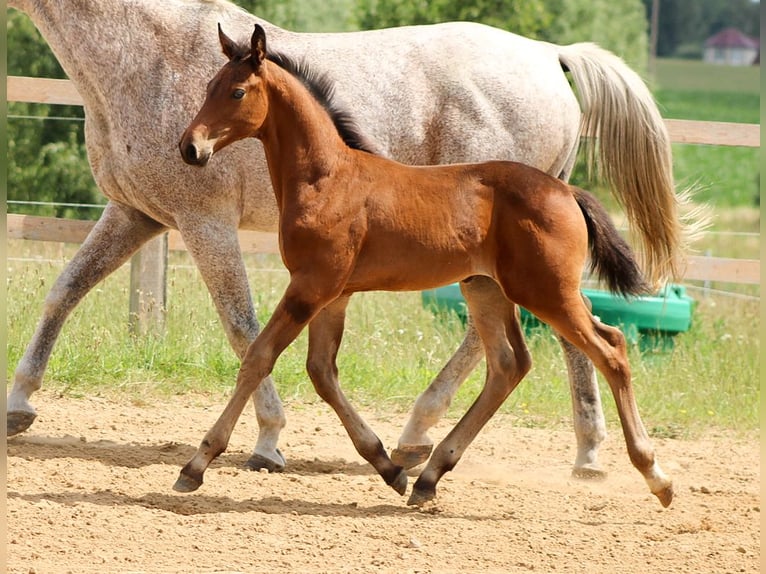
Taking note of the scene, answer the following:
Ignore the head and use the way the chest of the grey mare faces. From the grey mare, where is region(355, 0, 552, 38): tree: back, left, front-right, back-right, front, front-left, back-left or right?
right

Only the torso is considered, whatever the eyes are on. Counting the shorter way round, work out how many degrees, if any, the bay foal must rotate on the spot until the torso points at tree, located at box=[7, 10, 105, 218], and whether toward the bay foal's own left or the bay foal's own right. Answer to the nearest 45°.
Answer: approximately 45° to the bay foal's own right

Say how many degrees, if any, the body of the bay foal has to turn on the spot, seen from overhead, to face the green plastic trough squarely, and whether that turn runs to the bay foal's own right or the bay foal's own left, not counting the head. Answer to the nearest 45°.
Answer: approximately 135° to the bay foal's own right

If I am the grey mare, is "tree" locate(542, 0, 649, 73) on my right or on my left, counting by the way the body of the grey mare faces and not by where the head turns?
on my right

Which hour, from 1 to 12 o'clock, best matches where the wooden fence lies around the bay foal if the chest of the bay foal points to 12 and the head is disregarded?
The wooden fence is roughly at 2 o'clock from the bay foal.

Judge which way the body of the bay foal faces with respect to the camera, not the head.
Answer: to the viewer's left

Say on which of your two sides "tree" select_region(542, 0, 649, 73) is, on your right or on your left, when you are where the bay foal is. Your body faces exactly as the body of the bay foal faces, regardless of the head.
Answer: on your right

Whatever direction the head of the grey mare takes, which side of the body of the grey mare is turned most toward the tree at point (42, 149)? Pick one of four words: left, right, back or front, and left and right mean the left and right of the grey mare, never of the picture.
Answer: right

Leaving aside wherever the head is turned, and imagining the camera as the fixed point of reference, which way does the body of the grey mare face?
to the viewer's left

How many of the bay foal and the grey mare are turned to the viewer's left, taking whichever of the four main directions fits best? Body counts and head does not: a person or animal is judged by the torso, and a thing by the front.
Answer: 2
